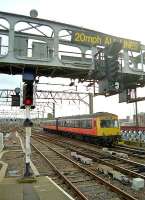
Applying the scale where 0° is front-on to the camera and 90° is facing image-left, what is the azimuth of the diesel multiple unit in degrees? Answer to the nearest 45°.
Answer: approximately 315°
